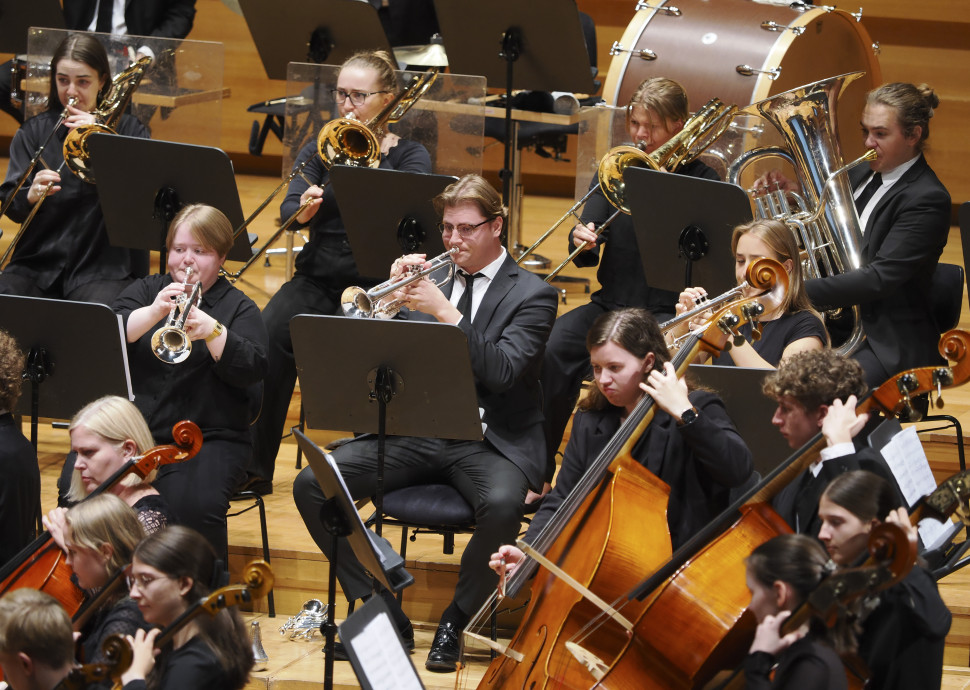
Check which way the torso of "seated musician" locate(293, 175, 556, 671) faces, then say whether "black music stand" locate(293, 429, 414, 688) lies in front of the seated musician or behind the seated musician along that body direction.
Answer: in front

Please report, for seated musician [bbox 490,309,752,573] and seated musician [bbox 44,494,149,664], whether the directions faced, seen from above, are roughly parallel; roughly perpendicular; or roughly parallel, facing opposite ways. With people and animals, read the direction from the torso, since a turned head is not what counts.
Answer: roughly parallel

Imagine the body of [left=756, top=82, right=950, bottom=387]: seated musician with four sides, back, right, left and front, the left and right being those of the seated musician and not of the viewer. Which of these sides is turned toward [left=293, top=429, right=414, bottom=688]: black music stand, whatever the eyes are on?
front

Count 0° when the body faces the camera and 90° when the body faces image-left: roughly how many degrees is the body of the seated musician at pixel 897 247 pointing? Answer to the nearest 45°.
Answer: approximately 45°

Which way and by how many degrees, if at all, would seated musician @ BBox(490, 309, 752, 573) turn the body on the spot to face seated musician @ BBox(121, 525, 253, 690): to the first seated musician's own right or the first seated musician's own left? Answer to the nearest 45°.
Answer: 0° — they already face them

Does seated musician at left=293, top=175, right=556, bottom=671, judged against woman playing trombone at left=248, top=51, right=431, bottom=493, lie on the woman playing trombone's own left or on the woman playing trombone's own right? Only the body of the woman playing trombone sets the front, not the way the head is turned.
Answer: on the woman playing trombone's own left

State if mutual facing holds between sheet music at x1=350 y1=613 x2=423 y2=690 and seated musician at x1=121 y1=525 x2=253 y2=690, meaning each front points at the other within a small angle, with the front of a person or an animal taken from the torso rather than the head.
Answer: no

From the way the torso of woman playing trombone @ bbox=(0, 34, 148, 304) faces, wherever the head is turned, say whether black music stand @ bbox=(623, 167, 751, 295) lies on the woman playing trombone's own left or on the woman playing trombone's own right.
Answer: on the woman playing trombone's own left

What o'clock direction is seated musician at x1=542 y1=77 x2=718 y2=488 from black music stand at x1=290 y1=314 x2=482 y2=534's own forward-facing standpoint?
The seated musician is roughly at 1 o'clock from the black music stand.

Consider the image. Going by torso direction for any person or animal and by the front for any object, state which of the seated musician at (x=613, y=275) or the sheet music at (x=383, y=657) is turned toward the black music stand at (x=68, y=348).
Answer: the seated musician

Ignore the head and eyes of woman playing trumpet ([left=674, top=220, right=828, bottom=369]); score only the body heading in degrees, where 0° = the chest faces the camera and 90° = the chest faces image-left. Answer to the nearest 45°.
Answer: approximately 45°

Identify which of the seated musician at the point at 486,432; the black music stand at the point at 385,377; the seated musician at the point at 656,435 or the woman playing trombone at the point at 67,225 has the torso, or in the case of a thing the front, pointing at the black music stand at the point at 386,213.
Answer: the black music stand at the point at 385,377

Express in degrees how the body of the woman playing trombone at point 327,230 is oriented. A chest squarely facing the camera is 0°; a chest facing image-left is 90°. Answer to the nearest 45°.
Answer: approximately 45°

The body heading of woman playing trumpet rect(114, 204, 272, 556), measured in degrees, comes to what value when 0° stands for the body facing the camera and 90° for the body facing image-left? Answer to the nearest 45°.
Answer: approximately 45°

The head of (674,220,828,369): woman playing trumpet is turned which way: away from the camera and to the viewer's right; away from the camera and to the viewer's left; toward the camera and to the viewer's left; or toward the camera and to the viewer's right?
toward the camera and to the viewer's left

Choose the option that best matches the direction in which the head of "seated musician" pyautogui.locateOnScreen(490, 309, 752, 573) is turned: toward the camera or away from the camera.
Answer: toward the camera

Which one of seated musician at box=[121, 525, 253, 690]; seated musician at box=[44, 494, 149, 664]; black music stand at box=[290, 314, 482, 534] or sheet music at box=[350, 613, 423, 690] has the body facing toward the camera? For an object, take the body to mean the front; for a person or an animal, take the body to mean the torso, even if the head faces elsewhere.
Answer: the sheet music
